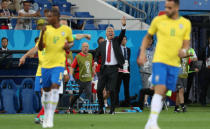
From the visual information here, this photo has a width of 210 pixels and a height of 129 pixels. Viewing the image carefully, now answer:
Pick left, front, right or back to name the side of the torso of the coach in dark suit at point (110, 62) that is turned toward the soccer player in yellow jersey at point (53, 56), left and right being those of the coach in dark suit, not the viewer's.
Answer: front

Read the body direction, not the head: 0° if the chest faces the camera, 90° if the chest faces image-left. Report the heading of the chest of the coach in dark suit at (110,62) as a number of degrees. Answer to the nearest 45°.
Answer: approximately 0°

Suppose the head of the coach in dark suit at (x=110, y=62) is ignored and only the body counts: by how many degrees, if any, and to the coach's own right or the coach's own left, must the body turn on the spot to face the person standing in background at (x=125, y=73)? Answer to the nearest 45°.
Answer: approximately 180°

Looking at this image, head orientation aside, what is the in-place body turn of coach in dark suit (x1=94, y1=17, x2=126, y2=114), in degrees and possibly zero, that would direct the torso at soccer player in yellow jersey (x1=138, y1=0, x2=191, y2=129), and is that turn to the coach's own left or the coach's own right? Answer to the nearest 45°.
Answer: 0° — they already face them

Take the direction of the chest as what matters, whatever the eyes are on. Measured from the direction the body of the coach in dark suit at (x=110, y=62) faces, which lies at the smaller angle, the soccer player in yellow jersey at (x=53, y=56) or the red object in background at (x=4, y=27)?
the soccer player in yellow jersey

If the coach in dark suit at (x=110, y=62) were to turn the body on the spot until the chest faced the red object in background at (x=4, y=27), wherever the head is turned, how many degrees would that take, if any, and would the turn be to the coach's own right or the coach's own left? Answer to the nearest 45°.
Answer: approximately 135° to the coach's own right
